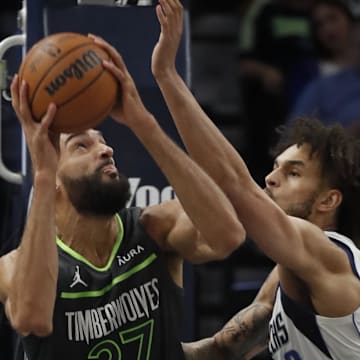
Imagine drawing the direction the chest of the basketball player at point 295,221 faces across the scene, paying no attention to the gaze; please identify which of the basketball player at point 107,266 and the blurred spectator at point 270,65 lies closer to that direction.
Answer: the basketball player

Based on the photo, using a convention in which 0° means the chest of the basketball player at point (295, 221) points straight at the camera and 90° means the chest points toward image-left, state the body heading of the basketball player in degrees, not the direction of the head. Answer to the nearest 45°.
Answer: approximately 90°

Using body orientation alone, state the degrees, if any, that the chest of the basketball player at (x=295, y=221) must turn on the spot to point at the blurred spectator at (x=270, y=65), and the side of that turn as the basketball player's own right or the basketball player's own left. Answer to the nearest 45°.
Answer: approximately 90° to the basketball player's own right

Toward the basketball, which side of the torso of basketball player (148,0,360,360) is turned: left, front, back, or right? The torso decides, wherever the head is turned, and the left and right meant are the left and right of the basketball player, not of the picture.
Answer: front

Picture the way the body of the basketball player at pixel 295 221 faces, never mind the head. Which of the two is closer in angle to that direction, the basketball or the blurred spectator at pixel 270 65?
the basketball

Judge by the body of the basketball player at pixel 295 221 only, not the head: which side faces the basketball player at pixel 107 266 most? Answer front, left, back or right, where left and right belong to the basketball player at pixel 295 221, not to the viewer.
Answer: front
